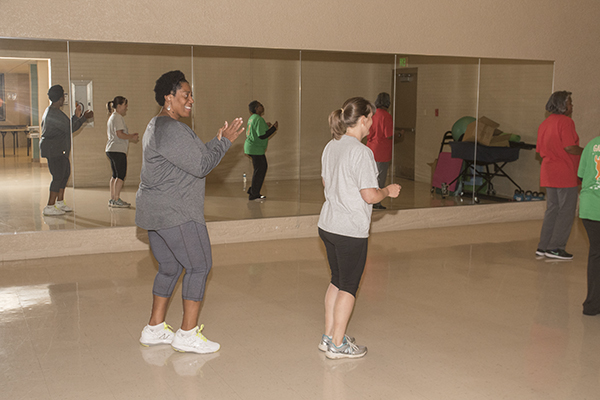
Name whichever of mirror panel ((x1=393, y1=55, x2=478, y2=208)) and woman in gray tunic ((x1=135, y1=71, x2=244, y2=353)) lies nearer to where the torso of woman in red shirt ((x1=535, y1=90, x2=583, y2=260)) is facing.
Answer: the mirror panel

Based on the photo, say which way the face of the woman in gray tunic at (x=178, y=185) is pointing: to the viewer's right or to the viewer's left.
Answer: to the viewer's right

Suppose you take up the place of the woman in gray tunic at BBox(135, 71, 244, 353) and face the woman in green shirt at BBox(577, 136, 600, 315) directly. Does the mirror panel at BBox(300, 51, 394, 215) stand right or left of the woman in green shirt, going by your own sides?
left

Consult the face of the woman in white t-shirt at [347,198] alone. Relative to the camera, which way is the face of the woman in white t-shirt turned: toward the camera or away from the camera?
away from the camera

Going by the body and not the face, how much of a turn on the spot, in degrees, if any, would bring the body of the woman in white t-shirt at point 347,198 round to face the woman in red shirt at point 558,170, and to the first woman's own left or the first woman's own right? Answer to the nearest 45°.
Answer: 0° — they already face them

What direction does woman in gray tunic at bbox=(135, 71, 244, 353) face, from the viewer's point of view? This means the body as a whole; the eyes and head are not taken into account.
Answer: to the viewer's right

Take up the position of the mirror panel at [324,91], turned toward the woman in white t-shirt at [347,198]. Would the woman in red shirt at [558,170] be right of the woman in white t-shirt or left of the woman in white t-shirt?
left

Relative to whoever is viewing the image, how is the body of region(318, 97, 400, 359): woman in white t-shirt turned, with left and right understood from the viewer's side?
facing away from the viewer and to the right of the viewer
